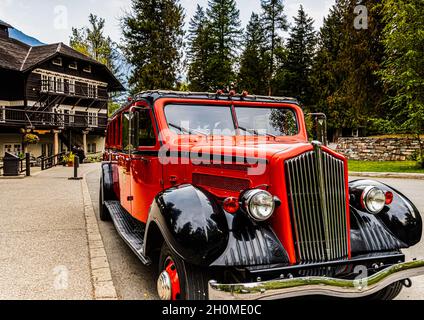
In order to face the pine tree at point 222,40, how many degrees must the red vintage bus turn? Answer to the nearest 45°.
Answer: approximately 135° to its left

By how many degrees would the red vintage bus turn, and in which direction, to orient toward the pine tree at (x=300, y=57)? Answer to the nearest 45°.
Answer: approximately 135° to its left

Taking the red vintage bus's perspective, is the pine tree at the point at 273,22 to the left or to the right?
on its left

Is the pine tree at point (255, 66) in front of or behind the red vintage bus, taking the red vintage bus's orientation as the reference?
behind

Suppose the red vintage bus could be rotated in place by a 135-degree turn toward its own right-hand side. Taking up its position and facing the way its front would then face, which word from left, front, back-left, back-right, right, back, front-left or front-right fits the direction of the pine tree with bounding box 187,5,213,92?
right

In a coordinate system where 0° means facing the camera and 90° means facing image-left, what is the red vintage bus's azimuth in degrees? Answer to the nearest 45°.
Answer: approximately 315°

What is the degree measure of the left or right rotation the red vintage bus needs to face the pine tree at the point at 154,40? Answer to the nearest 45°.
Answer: approximately 135° to its left

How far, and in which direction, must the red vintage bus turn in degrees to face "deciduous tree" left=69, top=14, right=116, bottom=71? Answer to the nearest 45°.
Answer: approximately 180°

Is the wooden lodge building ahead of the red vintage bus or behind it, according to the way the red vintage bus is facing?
behind

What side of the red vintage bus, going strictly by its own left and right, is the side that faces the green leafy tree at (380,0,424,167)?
left
